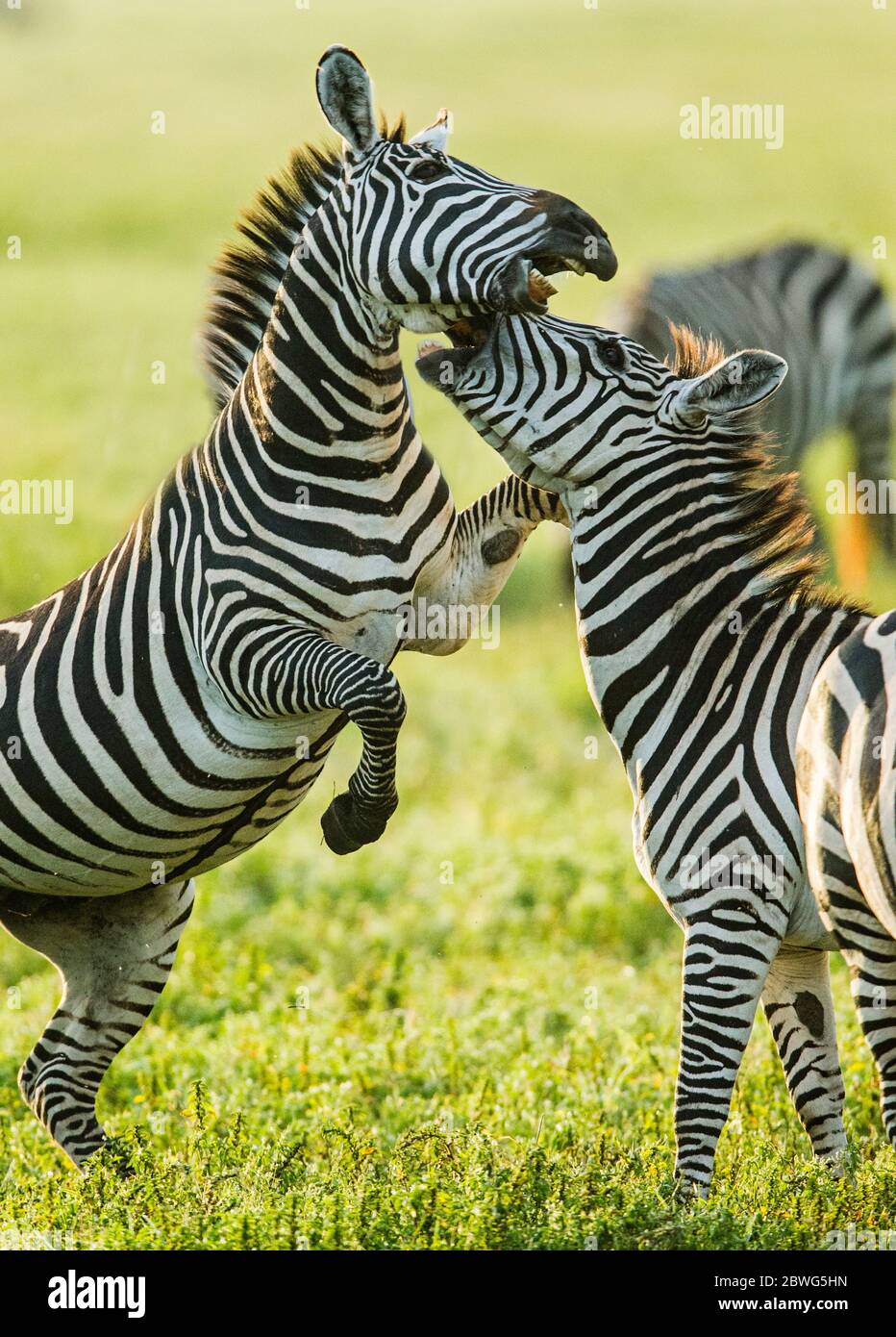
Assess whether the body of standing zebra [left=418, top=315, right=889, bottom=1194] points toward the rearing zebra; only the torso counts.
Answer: yes

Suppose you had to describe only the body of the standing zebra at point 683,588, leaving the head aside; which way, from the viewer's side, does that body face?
to the viewer's left

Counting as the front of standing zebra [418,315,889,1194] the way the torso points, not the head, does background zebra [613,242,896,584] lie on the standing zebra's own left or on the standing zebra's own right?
on the standing zebra's own right
